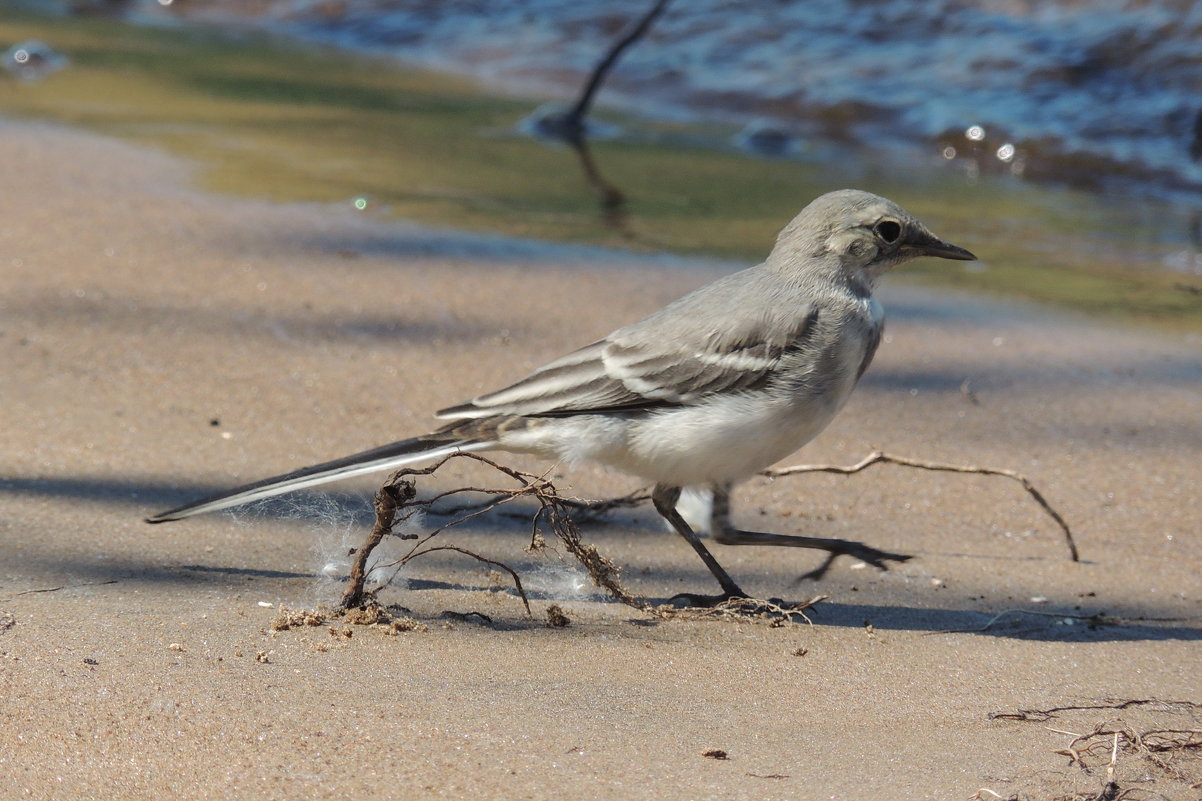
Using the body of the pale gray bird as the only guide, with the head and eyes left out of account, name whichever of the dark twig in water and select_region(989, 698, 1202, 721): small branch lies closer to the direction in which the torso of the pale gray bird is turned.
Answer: the small branch

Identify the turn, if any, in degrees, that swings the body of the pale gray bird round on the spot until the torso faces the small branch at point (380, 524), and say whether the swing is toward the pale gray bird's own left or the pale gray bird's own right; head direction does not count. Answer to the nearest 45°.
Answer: approximately 135° to the pale gray bird's own right

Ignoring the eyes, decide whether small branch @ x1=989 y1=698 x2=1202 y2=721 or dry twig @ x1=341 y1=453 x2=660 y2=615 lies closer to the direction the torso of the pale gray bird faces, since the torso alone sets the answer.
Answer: the small branch

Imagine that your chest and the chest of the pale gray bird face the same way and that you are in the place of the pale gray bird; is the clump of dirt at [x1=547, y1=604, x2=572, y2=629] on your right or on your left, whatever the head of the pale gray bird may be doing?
on your right

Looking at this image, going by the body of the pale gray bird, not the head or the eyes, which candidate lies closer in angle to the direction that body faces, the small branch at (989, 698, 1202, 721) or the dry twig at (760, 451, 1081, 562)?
the dry twig

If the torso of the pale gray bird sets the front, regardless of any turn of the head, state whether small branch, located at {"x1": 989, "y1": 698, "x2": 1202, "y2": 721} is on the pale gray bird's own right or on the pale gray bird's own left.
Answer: on the pale gray bird's own right

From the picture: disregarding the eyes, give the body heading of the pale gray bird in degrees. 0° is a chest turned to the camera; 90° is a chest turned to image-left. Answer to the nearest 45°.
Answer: approximately 270°

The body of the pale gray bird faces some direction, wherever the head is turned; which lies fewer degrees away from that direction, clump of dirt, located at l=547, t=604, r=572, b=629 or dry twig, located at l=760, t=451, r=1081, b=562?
the dry twig
